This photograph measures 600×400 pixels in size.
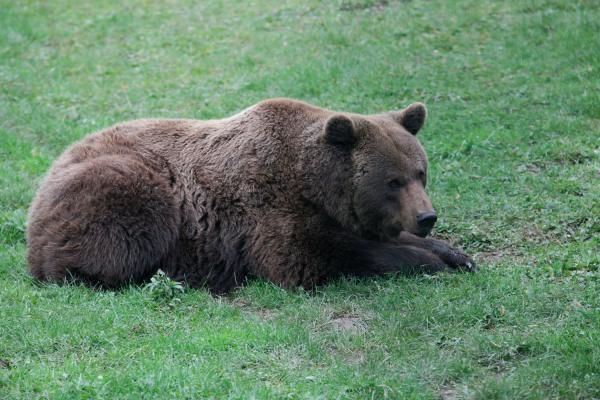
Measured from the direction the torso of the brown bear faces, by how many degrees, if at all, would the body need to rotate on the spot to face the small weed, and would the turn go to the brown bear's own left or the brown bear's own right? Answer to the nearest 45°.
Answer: approximately 135° to the brown bear's own right

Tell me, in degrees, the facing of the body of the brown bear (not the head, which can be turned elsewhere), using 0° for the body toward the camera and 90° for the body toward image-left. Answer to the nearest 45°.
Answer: approximately 270°
